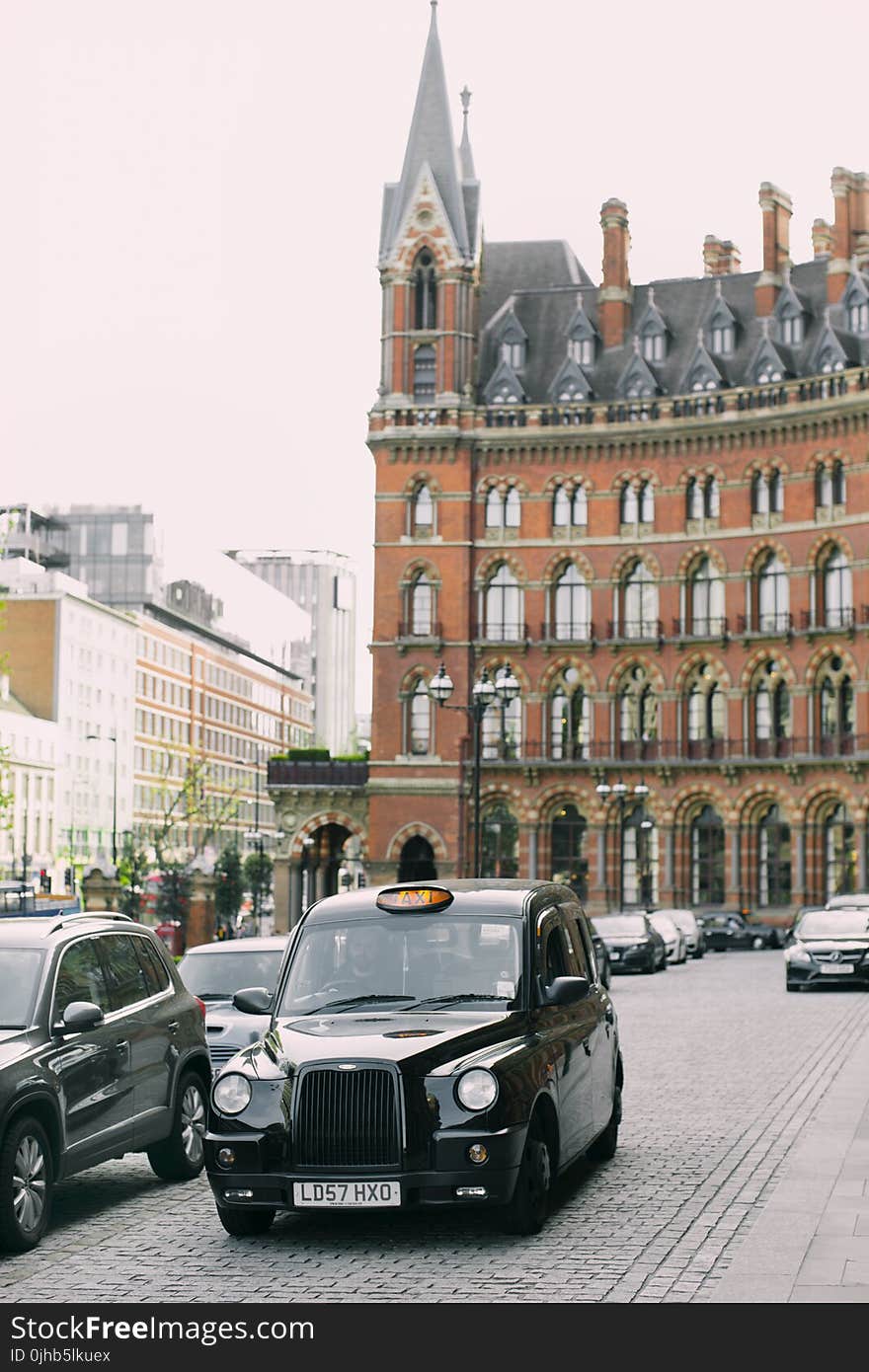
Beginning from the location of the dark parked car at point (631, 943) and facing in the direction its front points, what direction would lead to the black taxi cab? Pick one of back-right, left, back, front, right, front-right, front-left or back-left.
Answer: front-left

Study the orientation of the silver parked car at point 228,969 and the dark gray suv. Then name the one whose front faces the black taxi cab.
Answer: the silver parked car

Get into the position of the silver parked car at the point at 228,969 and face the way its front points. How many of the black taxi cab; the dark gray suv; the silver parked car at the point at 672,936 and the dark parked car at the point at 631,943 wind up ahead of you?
2

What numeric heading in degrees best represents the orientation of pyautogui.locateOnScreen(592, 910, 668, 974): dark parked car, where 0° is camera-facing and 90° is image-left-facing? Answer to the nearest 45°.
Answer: approximately 45°

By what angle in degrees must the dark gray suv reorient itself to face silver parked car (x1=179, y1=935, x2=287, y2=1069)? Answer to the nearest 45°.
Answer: approximately 135° to its right

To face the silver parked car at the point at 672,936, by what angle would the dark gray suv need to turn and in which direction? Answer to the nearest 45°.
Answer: approximately 135° to its right

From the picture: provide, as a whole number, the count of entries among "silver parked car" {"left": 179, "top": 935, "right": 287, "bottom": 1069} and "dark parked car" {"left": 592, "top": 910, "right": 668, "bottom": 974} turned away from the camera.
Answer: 0

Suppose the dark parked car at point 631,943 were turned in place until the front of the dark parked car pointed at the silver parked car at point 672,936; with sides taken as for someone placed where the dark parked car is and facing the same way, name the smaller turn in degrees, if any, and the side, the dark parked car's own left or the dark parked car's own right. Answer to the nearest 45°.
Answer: approximately 135° to the dark parked car's own right

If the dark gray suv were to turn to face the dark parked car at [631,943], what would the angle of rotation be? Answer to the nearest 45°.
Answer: approximately 135° to its right

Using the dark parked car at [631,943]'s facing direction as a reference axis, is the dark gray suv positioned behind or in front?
in front

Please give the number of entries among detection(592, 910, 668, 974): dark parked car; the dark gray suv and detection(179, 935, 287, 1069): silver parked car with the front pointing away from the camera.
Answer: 0

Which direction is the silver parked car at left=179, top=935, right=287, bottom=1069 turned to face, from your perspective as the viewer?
facing the viewer

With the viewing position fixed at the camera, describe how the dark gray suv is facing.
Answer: facing the viewer and to the left of the viewer

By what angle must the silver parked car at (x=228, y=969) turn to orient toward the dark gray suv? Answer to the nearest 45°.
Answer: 0° — it already faces it
